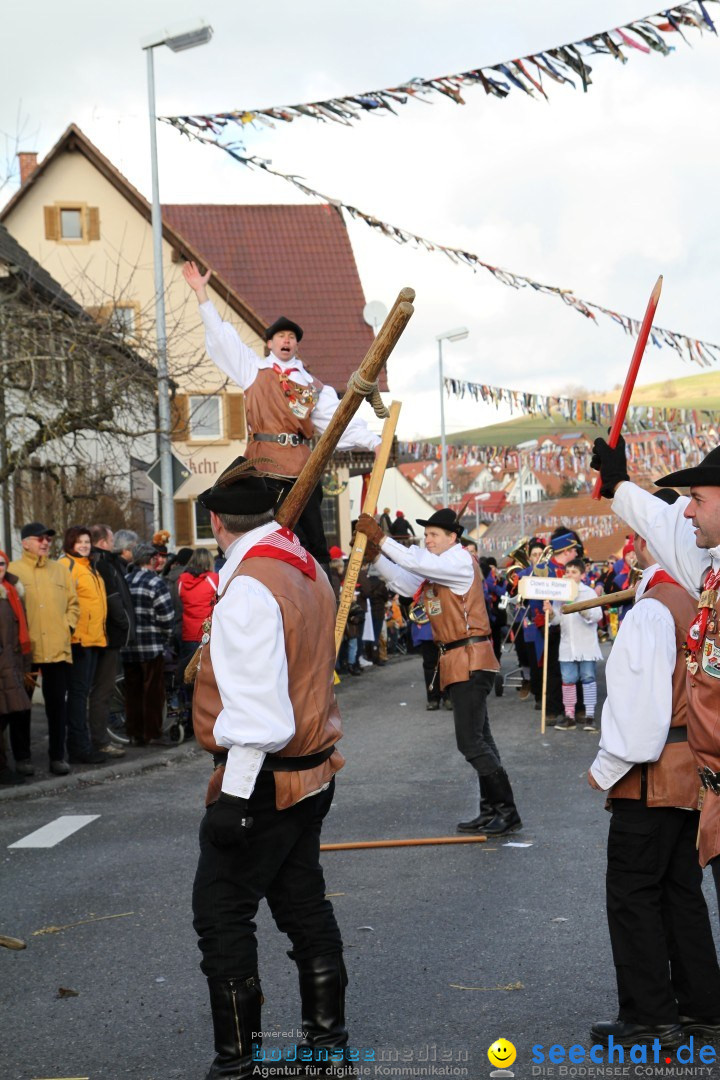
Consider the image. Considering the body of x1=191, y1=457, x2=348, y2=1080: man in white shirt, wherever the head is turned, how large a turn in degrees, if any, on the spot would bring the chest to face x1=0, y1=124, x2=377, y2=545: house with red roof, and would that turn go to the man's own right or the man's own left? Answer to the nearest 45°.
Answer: approximately 45° to the man's own right

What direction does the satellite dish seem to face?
toward the camera

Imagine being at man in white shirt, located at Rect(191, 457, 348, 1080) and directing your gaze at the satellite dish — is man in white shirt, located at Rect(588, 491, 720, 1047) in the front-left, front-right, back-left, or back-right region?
front-right

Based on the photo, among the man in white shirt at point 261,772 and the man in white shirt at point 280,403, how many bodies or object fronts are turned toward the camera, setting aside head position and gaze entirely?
1

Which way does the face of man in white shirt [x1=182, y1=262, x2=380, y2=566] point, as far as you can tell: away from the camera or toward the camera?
toward the camera

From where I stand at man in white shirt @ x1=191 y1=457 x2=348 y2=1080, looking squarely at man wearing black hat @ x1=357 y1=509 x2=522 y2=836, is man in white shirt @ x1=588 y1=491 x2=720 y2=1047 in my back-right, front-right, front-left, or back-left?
front-right

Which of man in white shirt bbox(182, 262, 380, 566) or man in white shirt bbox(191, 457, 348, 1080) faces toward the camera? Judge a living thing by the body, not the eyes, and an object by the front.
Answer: man in white shirt bbox(182, 262, 380, 566)

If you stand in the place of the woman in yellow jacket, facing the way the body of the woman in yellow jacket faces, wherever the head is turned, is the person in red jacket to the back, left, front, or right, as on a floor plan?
left

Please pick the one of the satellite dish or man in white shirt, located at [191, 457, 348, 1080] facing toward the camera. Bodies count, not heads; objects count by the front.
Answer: the satellite dish

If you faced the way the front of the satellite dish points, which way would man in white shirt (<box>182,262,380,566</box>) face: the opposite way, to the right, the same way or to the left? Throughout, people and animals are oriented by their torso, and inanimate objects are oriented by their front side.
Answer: the same way

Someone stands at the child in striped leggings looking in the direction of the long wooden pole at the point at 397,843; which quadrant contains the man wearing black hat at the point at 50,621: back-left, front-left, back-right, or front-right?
front-right

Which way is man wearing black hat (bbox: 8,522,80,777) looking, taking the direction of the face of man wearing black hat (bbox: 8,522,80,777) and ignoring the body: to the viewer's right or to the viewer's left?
to the viewer's right
